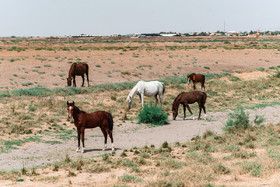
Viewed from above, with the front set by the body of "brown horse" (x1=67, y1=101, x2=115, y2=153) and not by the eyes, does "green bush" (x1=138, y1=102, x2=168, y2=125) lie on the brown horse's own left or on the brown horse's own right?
on the brown horse's own right

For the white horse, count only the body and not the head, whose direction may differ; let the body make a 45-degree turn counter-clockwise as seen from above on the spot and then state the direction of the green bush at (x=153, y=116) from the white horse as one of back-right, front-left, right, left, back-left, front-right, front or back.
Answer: front-left

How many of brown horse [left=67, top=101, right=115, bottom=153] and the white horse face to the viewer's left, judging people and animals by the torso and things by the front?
2

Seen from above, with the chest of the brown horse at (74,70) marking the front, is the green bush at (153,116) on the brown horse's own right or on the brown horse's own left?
on the brown horse's own left

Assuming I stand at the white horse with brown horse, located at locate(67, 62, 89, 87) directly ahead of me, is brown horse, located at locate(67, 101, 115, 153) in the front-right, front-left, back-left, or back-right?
back-left

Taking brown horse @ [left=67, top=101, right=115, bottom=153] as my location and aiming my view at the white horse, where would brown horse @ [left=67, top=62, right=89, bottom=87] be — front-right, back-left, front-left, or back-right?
front-left

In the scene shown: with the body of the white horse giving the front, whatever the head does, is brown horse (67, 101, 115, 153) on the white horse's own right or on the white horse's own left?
on the white horse's own left

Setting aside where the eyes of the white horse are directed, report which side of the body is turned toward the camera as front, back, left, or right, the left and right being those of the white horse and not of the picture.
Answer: left

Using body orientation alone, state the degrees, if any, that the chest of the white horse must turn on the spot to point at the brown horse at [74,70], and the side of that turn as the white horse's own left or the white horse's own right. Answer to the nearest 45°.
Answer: approximately 45° to the white horse's own right

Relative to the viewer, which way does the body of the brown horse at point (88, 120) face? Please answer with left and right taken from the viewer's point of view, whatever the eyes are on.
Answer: facing to the left of the viewer

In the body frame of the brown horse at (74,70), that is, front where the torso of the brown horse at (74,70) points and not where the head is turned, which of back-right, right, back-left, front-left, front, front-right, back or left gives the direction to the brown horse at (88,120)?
front-left

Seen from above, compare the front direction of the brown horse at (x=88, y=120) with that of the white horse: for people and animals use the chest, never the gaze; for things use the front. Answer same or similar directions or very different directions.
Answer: same or similar directions

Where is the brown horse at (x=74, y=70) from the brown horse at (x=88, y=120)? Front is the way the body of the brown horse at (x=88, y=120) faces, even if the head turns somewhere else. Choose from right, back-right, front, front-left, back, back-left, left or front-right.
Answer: right
